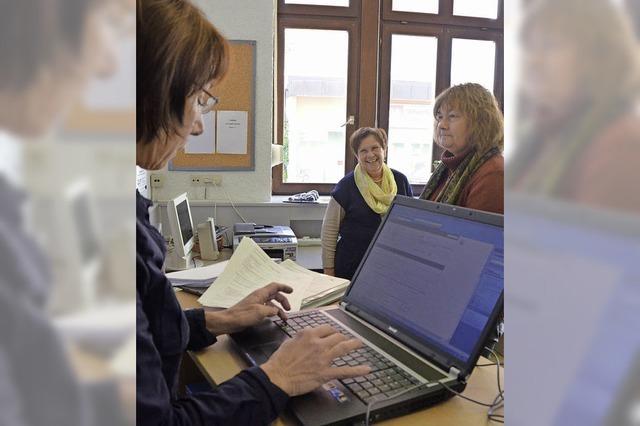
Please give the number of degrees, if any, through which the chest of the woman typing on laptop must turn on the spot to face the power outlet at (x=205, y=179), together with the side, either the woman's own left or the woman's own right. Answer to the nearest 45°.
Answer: approximately 90° to the woman's own left

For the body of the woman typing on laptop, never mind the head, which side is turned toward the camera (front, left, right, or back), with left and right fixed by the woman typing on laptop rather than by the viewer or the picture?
right

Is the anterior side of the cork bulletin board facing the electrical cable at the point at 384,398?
yes

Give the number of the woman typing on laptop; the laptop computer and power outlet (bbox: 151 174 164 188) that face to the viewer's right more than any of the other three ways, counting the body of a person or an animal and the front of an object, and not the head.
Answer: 1

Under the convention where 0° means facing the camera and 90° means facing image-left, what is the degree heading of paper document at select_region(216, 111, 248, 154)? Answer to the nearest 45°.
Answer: approximately 0°

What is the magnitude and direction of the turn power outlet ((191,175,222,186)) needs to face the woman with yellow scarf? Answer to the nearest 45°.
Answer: approximately 45° to its left

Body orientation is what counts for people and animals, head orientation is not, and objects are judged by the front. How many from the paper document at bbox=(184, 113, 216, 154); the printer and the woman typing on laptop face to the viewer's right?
1

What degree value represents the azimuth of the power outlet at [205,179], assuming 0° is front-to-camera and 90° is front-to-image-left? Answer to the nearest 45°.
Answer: approximately 0°

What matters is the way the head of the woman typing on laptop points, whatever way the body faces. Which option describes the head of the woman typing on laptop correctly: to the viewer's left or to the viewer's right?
to the viewer's right

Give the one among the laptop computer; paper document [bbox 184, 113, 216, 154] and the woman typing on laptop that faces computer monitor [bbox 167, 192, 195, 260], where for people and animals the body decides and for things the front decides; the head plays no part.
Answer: the paper document
